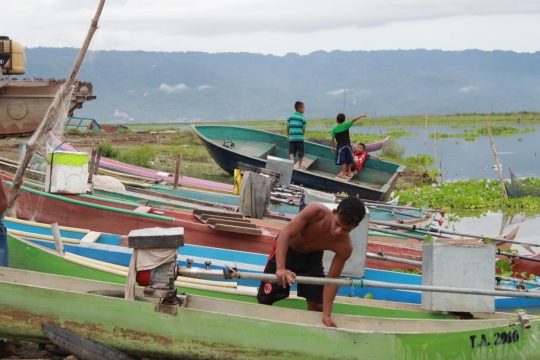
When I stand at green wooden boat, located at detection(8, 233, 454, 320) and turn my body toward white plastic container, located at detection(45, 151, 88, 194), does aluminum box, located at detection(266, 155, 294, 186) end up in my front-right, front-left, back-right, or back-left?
front-right

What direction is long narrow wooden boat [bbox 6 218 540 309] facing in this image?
to the viewer's left

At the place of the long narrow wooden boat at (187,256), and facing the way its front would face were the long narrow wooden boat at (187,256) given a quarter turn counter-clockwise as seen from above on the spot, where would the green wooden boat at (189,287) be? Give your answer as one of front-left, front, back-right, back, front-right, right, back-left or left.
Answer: front

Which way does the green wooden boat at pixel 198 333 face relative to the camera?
to the viewer's left

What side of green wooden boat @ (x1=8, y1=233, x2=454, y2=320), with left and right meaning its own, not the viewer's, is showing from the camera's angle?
left

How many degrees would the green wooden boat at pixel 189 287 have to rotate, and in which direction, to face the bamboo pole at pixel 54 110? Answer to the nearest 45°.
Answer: approximately 45° to its right

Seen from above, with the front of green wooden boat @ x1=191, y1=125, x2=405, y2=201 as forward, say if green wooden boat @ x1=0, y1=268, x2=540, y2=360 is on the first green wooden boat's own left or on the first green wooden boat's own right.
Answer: on the first green wooden boat's own left

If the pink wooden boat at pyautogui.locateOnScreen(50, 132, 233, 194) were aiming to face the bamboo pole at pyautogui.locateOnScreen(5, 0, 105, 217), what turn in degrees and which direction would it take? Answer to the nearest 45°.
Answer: approximately 135° to its left

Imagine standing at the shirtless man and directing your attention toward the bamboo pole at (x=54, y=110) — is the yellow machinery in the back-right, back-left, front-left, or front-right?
front-right

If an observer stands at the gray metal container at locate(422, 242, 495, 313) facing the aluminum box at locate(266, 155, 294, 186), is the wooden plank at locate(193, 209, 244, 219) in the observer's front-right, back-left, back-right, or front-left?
front-left

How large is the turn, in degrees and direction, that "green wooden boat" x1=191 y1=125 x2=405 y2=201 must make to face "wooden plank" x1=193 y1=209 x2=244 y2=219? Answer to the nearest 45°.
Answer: approximately 135° to its left

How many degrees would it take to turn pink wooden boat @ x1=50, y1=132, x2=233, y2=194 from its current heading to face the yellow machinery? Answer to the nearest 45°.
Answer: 0° — it already faces it
